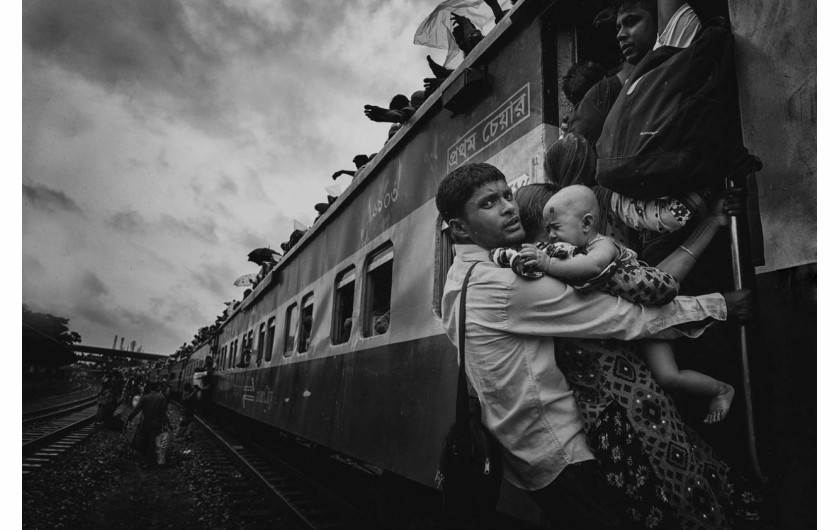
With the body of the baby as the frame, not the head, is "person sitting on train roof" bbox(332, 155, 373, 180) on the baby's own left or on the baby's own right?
on the baby's own right

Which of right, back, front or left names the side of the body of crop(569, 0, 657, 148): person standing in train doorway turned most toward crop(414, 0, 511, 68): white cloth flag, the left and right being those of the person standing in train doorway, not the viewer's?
right

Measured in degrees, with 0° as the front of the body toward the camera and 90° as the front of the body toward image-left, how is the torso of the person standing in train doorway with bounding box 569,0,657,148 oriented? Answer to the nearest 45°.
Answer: approximately 45°
